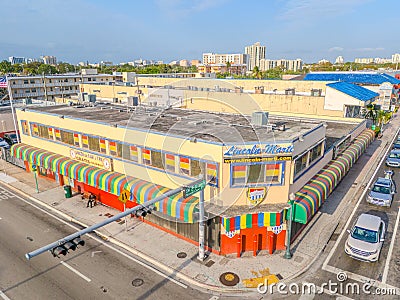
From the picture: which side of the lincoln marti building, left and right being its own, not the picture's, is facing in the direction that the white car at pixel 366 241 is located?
left

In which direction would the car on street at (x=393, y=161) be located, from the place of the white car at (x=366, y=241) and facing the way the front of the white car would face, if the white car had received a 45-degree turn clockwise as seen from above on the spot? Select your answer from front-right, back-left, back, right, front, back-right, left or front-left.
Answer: back-right

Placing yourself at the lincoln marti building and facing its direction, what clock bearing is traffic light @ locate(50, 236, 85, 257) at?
The traffic light is roughly at 1 o'clock from the lincoln marti building.

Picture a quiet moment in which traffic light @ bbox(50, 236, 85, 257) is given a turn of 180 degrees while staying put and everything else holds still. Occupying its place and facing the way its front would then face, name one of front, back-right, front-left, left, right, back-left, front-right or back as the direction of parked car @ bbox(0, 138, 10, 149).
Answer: front-right

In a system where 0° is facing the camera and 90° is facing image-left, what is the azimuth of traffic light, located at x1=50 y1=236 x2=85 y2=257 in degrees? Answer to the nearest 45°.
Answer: approximately 315°

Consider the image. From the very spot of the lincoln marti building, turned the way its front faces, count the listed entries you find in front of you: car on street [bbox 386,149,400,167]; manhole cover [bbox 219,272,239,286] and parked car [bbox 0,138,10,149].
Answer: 1

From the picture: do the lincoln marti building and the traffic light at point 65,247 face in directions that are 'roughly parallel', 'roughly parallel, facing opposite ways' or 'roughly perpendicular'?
roughly perpendicular

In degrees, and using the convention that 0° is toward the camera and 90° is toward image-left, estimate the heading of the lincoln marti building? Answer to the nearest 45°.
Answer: approximately 0°

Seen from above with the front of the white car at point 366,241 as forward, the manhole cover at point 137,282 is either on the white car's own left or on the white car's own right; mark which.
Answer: on the white car's own right

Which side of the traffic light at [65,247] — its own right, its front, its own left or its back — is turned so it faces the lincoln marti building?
left

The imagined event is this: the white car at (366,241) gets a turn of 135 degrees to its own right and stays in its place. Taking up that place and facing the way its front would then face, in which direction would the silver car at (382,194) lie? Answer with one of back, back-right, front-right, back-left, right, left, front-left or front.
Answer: front-right

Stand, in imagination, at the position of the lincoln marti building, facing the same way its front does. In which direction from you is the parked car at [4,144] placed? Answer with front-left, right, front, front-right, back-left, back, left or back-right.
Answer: back-right

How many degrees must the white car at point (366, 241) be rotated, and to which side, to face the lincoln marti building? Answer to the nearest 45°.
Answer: approximately 90° to its right
